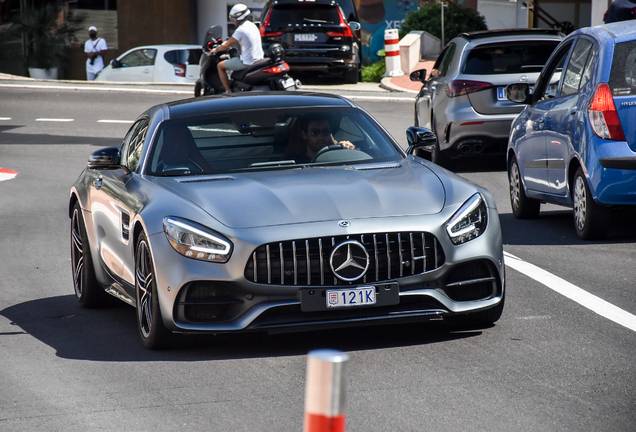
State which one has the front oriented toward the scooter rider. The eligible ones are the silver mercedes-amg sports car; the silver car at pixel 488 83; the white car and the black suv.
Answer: the silver car

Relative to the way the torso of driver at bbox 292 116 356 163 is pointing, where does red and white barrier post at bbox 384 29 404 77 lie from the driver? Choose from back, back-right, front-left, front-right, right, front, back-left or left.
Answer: back-left

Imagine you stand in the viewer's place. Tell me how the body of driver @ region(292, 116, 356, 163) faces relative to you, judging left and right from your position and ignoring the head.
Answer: facing the viewer and to the right of the viewer

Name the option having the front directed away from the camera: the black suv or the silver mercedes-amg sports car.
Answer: the black suv

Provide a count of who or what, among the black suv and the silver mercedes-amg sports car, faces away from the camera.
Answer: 1

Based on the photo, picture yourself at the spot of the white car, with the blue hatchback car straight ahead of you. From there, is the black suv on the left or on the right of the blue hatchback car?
left

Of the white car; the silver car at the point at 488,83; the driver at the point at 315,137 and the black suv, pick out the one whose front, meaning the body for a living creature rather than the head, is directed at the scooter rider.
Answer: the silver car

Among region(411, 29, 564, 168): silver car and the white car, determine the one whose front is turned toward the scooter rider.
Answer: the silver car

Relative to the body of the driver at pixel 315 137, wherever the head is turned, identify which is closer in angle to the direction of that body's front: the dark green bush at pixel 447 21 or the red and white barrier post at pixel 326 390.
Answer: the red and white barrier post

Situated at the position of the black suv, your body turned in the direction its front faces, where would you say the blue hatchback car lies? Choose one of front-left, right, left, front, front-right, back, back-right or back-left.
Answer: back

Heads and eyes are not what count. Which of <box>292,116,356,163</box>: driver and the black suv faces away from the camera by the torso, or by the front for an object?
the black suv

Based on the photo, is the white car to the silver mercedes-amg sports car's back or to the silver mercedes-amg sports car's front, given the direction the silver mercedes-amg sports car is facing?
to the back

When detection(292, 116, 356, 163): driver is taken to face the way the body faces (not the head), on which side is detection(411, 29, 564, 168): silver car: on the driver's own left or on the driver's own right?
on the driver's own left

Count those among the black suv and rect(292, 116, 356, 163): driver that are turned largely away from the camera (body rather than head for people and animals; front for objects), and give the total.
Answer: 1

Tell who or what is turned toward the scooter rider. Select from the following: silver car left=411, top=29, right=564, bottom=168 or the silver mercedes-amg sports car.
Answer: the silver car

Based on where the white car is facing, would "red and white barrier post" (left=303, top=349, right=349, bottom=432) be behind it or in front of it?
behind

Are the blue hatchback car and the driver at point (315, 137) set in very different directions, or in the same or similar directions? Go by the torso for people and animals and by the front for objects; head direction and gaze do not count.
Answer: very different directions

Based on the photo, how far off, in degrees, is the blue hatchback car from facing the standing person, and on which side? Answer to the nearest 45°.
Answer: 0° — it already faces them
